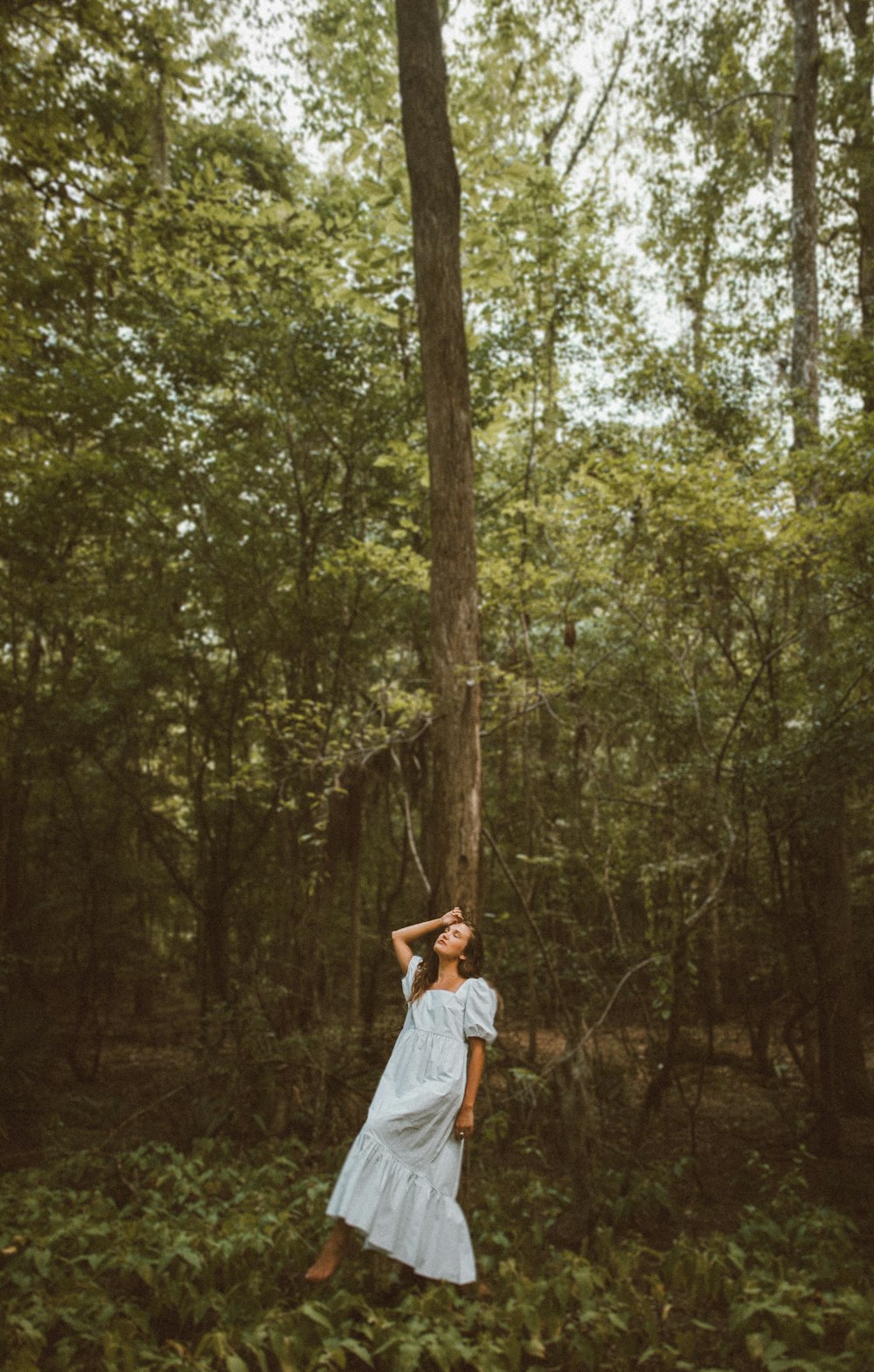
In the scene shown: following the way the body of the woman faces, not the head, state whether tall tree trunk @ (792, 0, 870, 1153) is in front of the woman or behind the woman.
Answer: behind

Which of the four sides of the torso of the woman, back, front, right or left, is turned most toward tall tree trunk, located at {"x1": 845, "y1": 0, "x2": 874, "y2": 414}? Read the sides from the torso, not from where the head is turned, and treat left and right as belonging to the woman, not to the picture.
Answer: back

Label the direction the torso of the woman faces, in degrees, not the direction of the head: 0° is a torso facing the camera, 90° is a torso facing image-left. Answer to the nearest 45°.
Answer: approximately 45°

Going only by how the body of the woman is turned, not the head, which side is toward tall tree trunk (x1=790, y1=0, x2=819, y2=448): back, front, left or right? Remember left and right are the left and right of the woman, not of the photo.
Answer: back
